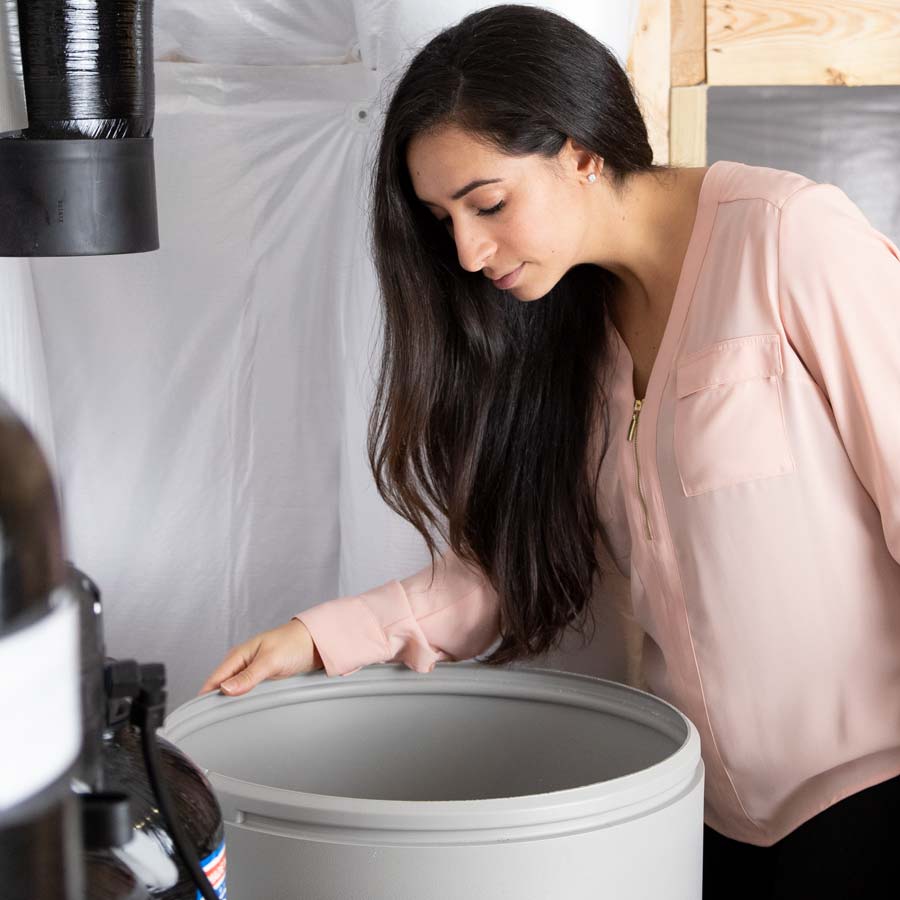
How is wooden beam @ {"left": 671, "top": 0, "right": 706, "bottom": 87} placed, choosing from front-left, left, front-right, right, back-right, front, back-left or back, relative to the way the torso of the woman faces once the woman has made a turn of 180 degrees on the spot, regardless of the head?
front-left

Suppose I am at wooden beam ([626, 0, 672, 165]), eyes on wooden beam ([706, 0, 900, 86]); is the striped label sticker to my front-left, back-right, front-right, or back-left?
back-right

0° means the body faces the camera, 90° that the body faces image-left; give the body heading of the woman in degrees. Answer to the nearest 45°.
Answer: approximately 45°

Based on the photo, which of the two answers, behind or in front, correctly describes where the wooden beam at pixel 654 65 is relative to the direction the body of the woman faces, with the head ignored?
behind

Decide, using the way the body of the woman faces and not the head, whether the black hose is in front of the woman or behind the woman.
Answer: in front

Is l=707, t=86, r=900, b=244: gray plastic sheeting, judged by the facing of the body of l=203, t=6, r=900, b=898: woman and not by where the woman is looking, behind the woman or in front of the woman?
behind

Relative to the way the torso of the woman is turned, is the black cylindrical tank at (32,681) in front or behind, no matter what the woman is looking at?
in front

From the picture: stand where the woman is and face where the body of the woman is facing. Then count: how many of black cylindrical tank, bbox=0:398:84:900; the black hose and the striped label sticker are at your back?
0
